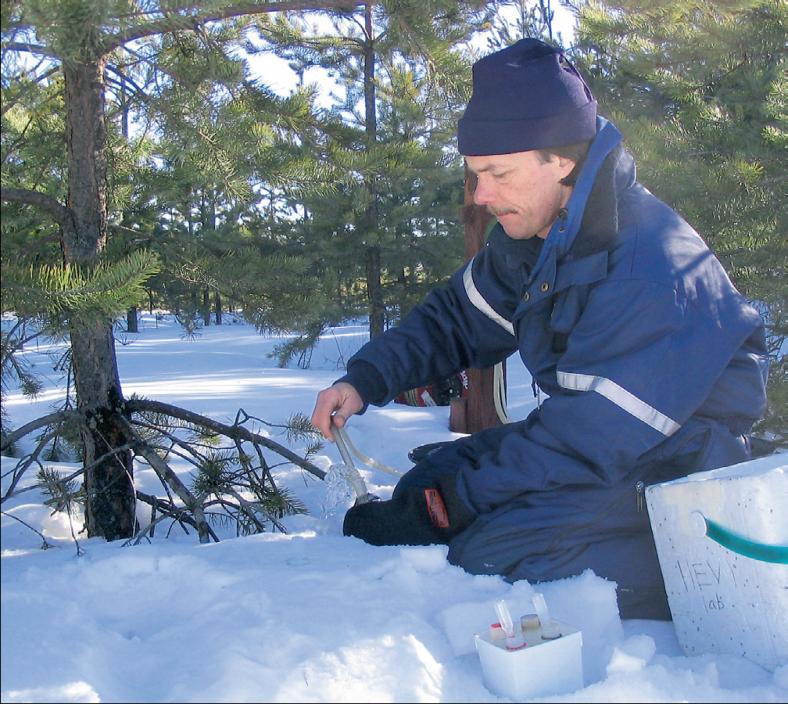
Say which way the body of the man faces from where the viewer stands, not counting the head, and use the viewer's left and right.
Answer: facing the viewer and to the left of the viewer

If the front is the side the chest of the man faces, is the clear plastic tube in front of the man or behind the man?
in front

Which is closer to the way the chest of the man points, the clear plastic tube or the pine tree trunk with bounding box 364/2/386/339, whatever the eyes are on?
the clear plastic tube

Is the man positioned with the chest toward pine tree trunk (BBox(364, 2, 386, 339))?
no

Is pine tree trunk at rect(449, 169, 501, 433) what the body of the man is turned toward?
no

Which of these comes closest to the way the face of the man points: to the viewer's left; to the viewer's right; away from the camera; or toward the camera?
to the viewer's left

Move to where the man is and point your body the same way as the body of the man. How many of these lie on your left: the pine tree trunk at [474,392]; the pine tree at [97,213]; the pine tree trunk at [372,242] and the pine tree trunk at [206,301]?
0

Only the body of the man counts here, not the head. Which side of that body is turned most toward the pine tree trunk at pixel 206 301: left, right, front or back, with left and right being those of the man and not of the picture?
right

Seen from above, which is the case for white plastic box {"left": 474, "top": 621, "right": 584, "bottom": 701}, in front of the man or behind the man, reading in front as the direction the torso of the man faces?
in front

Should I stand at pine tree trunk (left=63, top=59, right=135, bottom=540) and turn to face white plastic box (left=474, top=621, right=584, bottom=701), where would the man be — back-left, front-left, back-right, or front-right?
front-left

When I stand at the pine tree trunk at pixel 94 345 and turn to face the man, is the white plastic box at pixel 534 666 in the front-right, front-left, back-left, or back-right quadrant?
front-right

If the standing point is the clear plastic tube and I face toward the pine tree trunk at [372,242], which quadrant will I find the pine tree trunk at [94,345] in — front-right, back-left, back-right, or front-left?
front-left

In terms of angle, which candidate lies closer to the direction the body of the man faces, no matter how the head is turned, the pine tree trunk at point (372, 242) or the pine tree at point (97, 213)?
the pine tree
